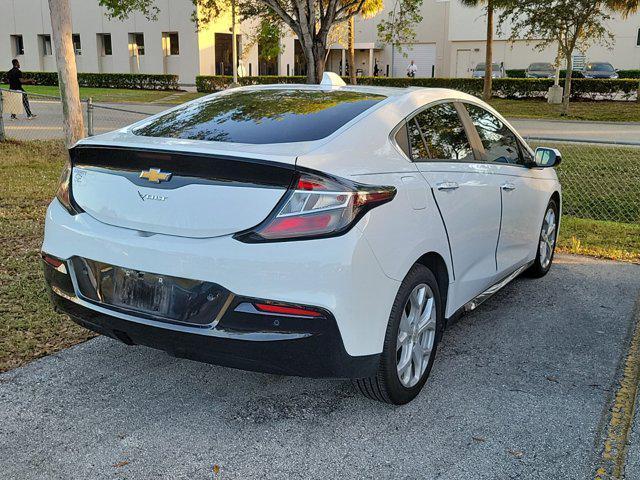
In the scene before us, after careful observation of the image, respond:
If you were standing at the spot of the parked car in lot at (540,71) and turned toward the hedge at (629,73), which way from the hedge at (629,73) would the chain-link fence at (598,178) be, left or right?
right

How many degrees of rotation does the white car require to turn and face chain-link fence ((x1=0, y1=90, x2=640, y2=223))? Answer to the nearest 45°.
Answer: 0° — it already faces it

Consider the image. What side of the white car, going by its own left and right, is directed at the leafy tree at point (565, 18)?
front

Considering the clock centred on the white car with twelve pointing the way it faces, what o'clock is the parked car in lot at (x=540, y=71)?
The parked car in lot is roughly at 11 o'clock from the white car.

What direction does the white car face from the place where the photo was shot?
facing away from the viewer and to the right of the viewer

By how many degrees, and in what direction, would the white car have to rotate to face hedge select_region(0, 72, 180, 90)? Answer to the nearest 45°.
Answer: approximately 45° to its left

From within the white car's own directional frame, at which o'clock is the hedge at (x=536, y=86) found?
The hedge is roughly at 11 o'clock from the white car.

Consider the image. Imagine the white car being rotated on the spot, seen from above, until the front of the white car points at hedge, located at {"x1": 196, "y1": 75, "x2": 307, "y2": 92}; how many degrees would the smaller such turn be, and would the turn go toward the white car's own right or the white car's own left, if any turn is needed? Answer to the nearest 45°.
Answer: approximately 45° to the white car's own left

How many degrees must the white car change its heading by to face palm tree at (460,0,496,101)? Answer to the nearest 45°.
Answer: approximately 45° to its left

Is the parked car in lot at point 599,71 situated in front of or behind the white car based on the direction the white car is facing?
in front

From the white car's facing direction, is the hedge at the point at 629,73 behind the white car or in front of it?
in front

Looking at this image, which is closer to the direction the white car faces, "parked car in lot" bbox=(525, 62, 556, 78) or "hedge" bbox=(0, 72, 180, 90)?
the parked car in lot

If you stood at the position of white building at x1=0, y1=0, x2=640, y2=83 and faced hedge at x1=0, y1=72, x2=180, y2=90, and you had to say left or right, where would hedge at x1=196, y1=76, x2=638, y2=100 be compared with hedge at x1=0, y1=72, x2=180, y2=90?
left
